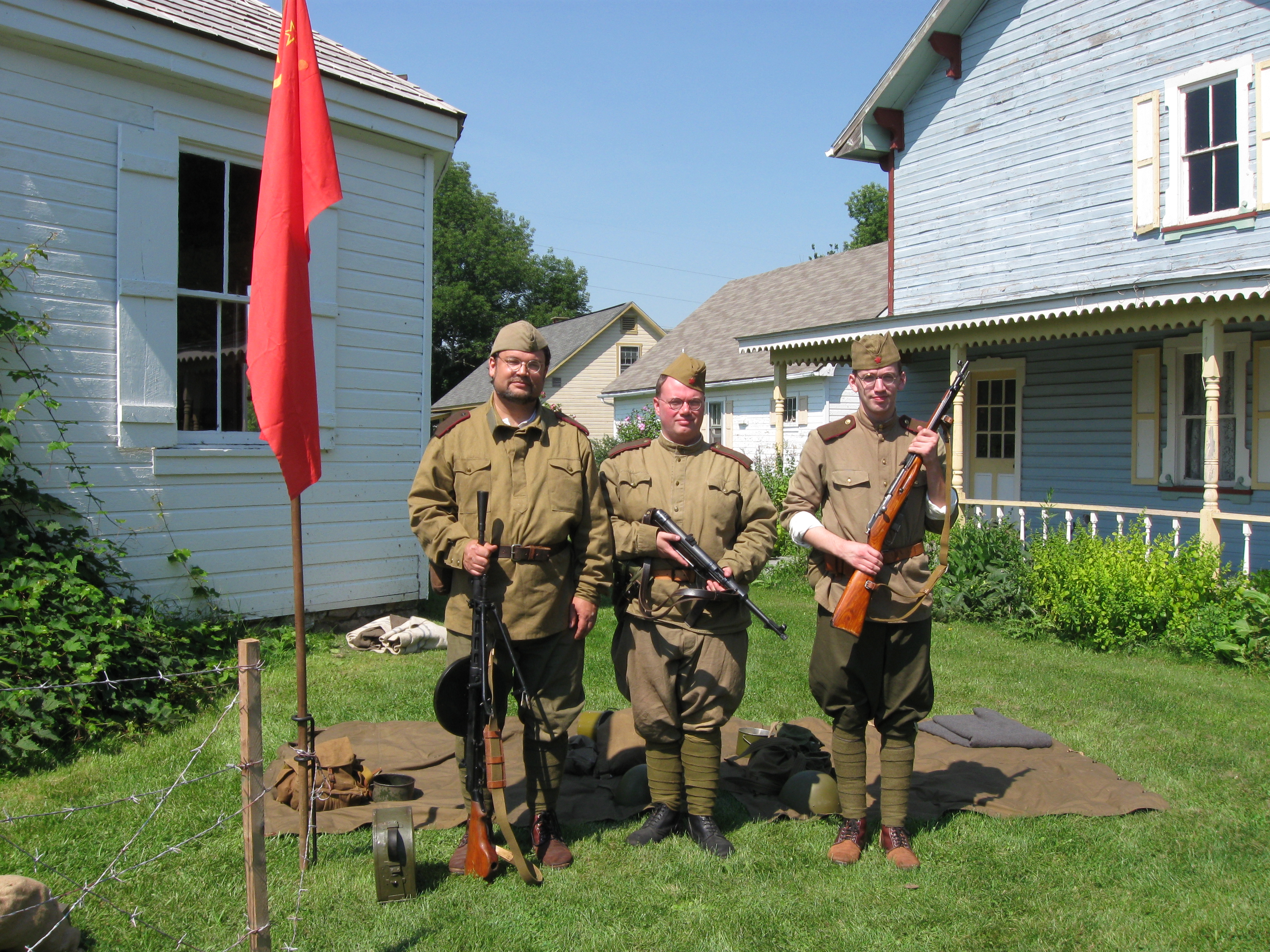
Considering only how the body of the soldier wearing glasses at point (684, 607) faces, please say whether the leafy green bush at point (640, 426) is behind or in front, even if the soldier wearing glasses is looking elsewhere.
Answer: behind

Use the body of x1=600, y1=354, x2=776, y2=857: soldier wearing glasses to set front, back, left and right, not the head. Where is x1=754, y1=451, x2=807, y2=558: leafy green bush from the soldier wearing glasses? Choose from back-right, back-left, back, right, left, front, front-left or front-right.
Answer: back

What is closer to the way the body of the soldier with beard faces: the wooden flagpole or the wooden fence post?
the wooden fence post

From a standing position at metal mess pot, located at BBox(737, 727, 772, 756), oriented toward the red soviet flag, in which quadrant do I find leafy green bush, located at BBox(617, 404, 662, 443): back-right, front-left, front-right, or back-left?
back-right

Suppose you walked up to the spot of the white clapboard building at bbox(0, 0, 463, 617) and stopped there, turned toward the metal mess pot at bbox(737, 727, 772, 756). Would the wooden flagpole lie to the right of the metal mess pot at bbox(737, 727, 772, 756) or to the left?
right

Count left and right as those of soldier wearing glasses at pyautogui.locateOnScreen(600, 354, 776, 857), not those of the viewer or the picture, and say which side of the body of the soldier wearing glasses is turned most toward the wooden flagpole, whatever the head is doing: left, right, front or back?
right

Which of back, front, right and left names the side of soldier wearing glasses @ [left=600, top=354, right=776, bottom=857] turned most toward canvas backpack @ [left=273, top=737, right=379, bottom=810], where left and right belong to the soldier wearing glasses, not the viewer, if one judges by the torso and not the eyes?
right

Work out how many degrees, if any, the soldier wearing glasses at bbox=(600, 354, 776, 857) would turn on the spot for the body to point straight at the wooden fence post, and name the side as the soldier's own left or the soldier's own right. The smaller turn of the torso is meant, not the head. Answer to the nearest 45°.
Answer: approximately 45° to the soldier's own right

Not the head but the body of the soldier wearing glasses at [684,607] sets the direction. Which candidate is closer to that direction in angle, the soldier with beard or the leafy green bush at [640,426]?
the soldier with beard

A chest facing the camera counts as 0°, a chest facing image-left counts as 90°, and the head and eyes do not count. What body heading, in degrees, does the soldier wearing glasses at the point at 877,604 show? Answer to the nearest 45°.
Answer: approximately 0°
